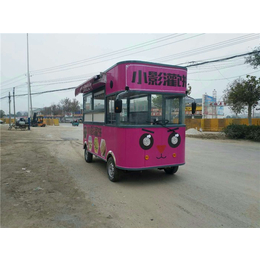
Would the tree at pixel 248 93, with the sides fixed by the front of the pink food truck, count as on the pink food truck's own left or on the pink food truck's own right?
on the pink food truck's own left

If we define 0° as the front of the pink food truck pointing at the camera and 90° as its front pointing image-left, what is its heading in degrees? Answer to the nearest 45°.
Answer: approximately 315°

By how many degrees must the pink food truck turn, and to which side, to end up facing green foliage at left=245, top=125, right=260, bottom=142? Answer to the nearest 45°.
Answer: approximately 90° to its left

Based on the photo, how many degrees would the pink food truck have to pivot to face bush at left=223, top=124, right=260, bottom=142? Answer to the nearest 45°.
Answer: approximately 90° to its left
